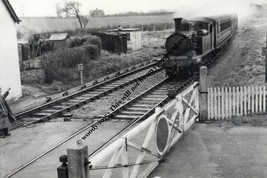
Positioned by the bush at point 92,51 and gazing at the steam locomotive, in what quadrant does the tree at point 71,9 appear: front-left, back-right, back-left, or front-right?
back-left

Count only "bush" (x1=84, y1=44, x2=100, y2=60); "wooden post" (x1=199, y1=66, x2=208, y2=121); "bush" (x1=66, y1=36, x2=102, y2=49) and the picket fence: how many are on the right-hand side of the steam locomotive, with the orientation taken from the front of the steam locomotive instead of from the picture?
2

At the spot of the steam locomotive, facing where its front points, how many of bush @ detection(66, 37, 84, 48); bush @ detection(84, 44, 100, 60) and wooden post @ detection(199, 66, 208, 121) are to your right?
2

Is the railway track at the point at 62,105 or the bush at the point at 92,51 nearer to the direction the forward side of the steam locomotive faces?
the railway track

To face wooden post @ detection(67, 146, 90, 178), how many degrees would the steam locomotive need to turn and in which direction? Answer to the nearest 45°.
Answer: approximately 45° to its left

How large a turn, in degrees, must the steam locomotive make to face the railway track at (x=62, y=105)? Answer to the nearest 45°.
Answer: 0° — it already faces it

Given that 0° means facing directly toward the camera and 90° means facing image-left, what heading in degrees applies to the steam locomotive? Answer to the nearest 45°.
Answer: approximately 45°

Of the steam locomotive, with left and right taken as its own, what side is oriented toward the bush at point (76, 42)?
right

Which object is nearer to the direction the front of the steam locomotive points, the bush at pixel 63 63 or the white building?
the white building

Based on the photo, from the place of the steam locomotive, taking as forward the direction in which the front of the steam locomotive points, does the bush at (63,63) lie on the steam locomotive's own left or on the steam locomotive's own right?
on the steam locomotive's own right

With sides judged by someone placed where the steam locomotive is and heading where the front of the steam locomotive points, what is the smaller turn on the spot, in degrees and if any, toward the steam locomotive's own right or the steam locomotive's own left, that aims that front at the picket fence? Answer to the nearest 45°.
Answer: approximately 45° to the steam locomotive's own left

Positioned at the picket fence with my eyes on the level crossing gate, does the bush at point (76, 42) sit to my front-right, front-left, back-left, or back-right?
back-right

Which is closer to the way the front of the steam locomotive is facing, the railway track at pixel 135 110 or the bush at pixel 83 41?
the railway track
